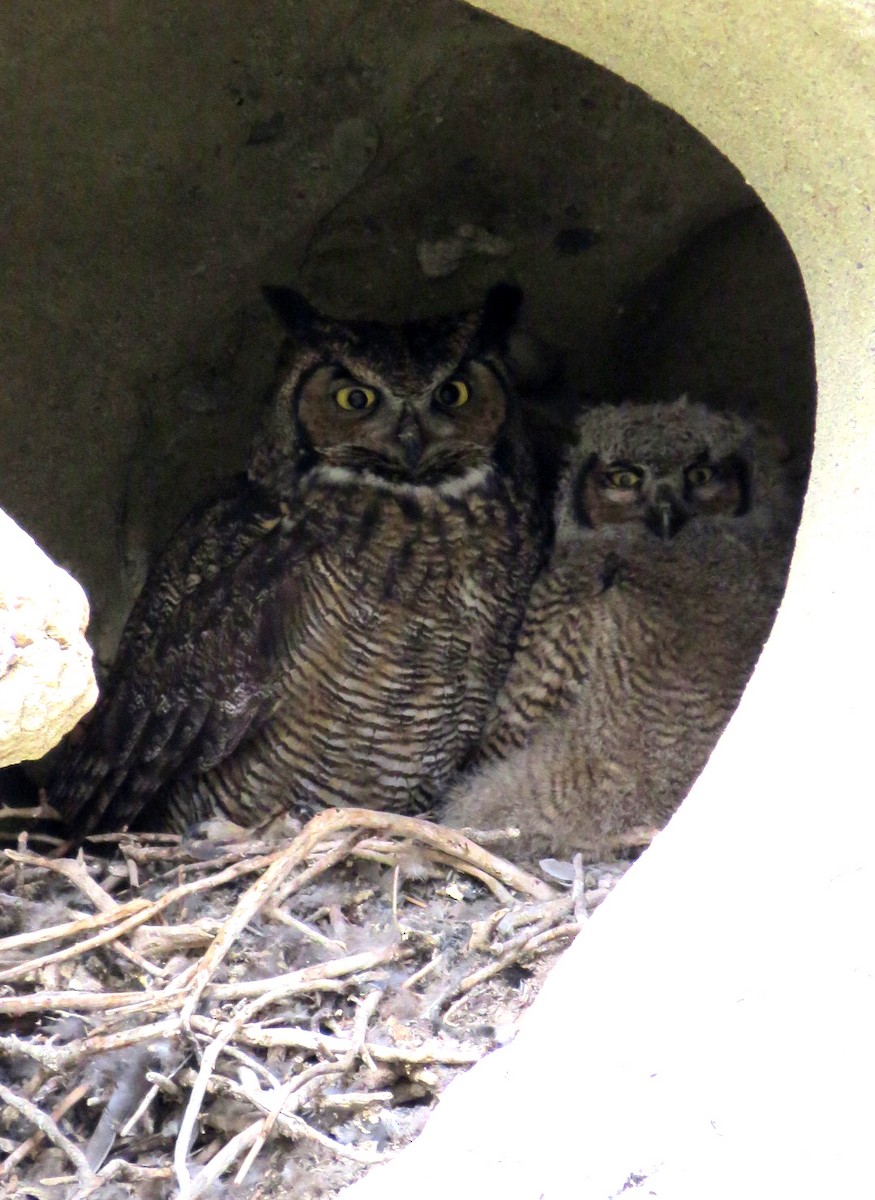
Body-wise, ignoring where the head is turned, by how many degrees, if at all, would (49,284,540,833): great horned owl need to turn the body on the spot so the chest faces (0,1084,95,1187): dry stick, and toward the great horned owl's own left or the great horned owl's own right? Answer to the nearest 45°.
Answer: approximately 45° to the great horned owl's own right

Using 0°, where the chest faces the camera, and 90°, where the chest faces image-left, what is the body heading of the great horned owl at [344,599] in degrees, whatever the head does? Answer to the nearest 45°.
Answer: approximately 315°

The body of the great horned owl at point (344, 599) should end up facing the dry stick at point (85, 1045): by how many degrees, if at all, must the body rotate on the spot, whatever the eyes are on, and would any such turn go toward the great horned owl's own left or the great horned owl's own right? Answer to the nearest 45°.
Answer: approximately 45° to the great horned owl's own right

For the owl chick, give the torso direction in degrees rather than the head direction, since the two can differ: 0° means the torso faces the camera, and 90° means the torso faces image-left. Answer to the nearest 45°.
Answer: approximately 315°

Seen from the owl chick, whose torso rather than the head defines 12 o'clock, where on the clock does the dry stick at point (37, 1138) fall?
The dry stick is roughly at 2 o'clock from the owl chick.

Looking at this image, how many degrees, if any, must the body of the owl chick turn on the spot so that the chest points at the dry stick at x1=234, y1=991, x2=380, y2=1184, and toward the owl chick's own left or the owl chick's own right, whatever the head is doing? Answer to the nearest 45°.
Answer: approximately 45° to the owl chick's own right
